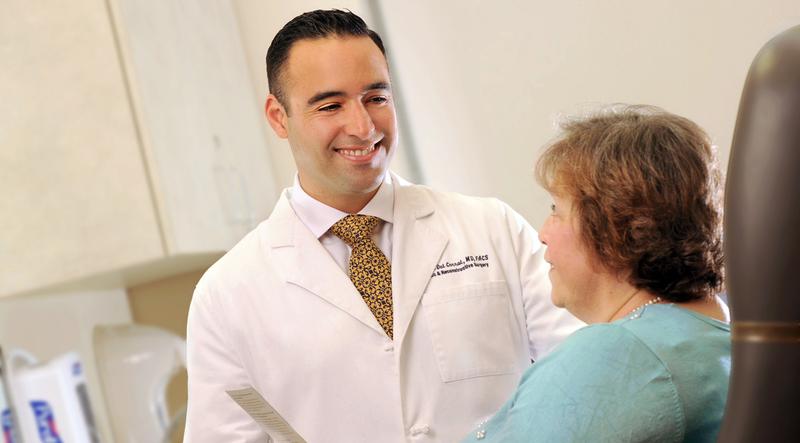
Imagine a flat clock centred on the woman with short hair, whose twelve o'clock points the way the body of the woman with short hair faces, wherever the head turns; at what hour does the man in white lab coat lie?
The man in white lab coat is roughly at 12 o'clock from the woman with short hair.

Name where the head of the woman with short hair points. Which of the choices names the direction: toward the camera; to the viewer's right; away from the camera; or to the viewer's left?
to the viewer's left

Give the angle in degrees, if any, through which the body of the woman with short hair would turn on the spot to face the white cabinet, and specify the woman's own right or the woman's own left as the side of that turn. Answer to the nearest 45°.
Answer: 0° — they already face it

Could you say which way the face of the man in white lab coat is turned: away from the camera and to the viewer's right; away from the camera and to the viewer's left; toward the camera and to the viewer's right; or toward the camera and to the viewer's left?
toward the camera and to the viewer's right

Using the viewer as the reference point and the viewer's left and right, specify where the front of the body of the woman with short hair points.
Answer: facing away from the viewer and to the left of the viewer
